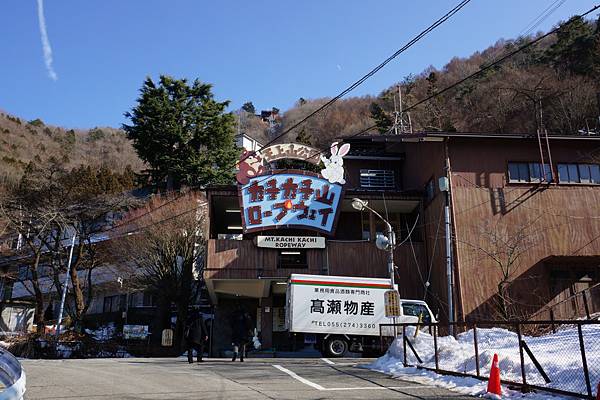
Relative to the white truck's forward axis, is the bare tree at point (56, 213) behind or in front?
behind

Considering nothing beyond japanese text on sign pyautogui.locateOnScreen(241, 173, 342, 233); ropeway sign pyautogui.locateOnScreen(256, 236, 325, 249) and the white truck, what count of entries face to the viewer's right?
1

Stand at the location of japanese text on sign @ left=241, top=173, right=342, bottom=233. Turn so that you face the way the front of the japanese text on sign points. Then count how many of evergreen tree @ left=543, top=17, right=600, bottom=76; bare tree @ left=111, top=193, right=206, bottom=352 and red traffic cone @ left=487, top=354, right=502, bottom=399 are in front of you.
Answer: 1

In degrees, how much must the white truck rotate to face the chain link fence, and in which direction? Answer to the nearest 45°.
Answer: approximately 45° to its right

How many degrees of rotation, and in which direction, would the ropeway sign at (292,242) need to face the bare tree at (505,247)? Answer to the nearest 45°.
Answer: approximately 90° to its left

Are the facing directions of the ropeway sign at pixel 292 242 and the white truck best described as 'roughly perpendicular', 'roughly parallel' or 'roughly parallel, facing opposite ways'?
roughly perpendicular

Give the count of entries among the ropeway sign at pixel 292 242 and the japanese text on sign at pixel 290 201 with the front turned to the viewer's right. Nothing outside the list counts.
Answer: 0

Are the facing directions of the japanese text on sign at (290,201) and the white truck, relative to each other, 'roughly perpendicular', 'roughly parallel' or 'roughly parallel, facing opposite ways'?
roughly perpendicular

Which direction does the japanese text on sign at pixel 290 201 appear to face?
toward the camera

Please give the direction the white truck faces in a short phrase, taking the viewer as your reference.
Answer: facing to the right of the viewer
